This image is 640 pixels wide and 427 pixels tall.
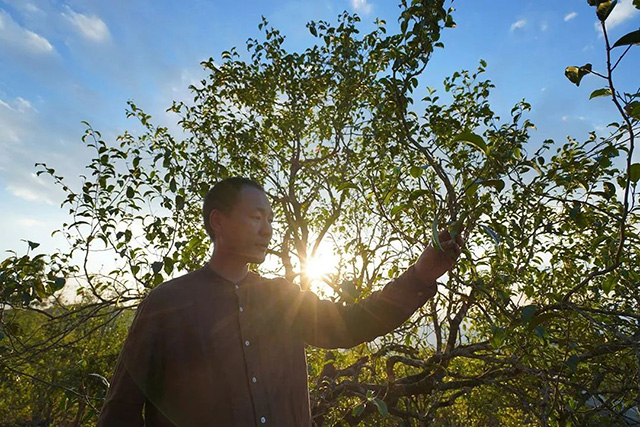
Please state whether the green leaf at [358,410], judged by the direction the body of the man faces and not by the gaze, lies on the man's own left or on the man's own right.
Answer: on the man's own left

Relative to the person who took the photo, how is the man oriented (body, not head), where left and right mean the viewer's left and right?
facing the viewer and to the right of the viewer
